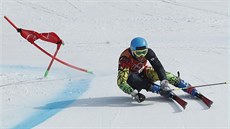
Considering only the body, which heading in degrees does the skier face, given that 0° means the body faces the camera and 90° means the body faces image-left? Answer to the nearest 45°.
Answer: approximately 315°
